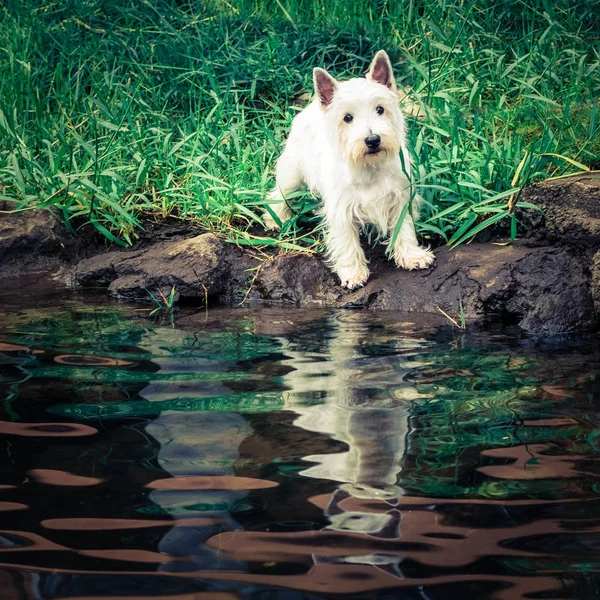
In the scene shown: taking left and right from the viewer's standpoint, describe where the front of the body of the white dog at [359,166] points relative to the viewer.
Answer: facing the viewer and to the right of the viewer
